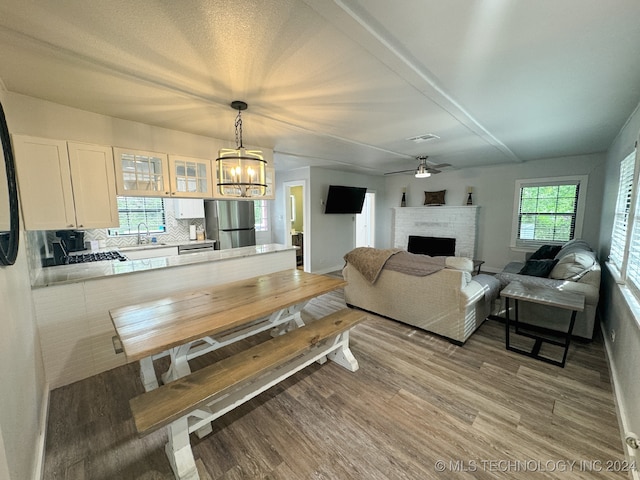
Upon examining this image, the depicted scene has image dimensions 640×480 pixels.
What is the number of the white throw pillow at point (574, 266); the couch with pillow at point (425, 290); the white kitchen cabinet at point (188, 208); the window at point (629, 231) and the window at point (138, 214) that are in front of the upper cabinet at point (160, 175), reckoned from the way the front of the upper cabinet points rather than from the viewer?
3

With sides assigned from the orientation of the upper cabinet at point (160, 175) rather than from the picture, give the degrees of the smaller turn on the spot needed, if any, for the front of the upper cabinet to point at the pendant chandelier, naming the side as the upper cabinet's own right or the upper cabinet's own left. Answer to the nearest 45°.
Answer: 0° — it already faces it

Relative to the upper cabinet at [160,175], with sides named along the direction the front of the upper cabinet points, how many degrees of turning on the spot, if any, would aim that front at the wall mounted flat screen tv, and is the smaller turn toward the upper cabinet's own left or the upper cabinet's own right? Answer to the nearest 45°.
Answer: approximately 45° to the upper cabinet's own left

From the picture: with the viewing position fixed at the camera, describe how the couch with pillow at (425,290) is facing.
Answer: facing away from the viewer and to the right of the viewer

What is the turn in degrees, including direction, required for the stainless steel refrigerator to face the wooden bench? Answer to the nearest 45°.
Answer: approximately 45° to its right
